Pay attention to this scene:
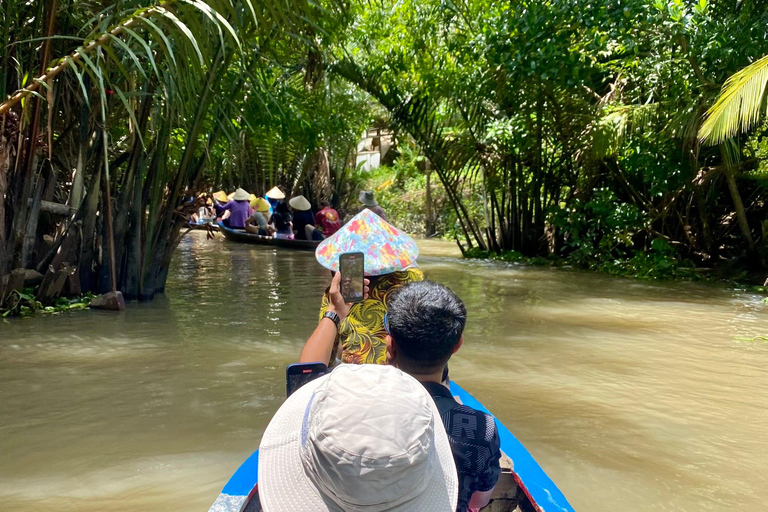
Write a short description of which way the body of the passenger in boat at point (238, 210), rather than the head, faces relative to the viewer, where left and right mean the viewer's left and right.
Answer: facing away from the viewer and to the left of the viewer

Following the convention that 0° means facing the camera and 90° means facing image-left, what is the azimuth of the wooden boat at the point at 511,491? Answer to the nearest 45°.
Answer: approximately 180°

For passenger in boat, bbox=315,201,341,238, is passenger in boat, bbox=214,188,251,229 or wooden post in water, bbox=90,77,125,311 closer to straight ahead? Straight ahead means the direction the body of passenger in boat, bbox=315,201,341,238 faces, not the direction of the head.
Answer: the passenger in boat

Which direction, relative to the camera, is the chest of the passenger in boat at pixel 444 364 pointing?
away from the camera

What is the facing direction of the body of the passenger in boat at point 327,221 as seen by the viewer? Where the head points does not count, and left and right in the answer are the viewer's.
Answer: facing away from the viewer and to the left of the viewer

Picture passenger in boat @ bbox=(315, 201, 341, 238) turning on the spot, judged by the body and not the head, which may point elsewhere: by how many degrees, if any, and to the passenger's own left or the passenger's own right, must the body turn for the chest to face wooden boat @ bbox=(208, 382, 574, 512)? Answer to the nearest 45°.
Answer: approximately 135° to the passenger's own left
